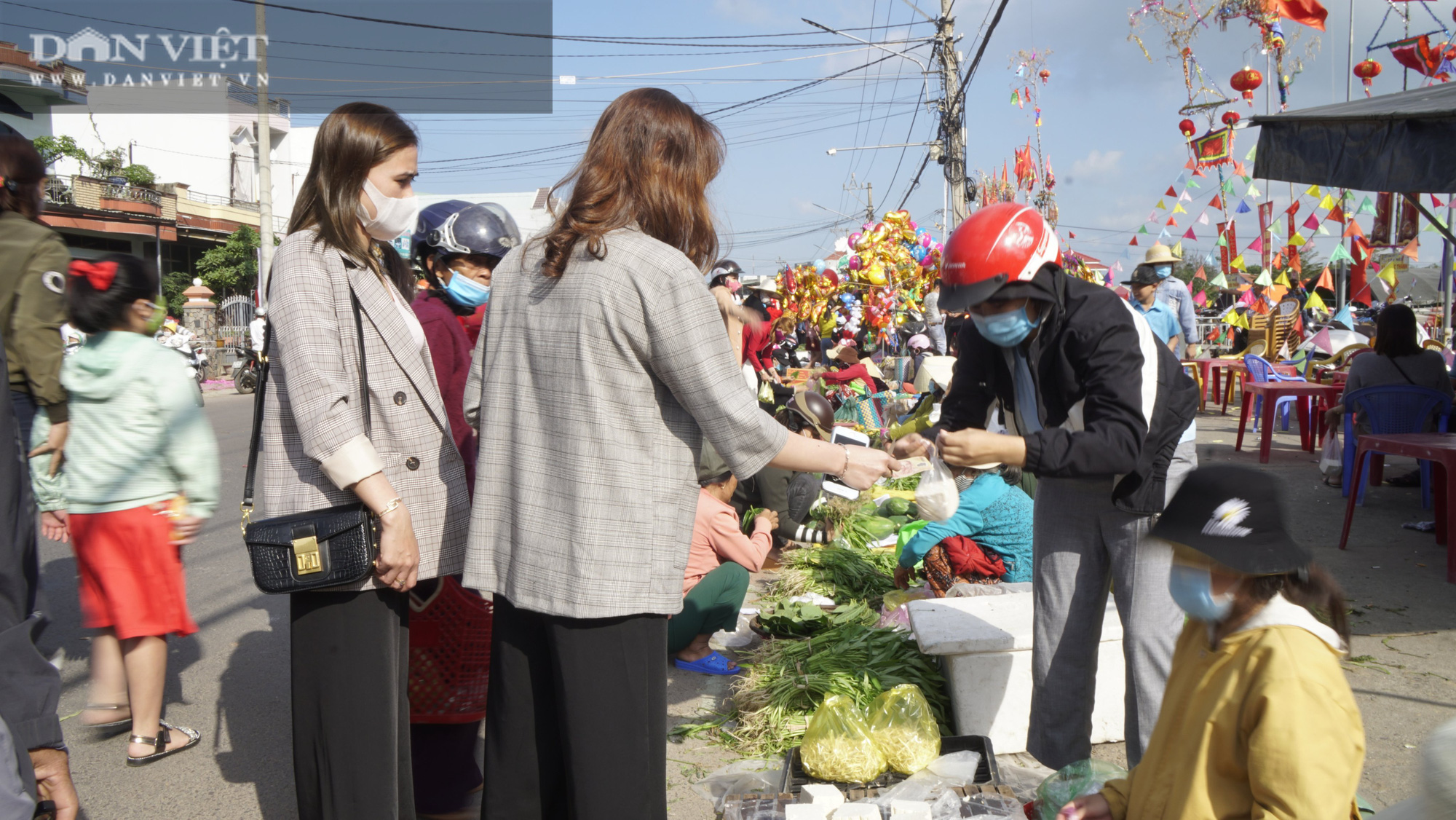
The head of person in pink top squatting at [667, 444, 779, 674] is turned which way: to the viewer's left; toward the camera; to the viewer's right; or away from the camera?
to the viewer's right

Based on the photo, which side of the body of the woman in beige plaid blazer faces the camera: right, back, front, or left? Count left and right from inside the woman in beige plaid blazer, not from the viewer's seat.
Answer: right

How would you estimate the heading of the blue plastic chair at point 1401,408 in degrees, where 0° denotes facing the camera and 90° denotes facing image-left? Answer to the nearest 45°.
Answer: approximately 180°

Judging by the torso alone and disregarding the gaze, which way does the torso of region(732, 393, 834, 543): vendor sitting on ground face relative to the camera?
to the viewer's right

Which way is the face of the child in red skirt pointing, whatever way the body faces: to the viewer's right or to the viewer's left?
to the viewer's right

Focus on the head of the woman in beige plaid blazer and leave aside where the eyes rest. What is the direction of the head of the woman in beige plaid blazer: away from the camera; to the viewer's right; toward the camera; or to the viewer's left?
to the viewer's right

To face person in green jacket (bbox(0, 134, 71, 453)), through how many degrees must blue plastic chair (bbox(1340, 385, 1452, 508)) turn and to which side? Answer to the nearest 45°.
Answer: approximately 135° to its left

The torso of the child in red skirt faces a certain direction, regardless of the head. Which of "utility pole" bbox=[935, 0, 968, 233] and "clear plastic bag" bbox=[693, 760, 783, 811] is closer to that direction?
the utility pole

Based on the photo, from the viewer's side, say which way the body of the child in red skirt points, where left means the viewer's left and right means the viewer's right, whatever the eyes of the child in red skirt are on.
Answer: facing away from the viewer and to the right of the viewer

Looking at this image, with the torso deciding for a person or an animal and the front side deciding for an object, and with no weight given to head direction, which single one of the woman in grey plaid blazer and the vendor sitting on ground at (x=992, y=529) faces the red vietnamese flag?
the woman in grey plaid blazer
